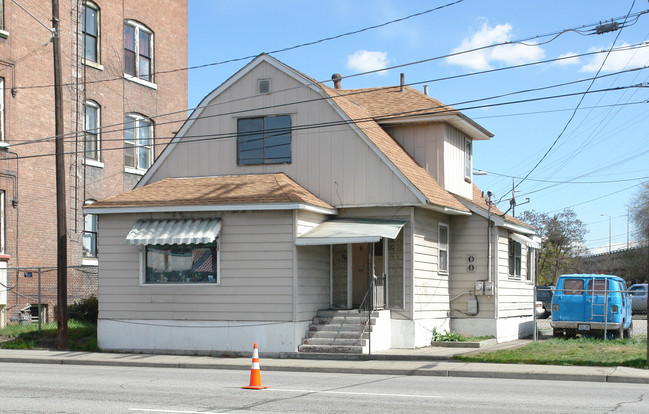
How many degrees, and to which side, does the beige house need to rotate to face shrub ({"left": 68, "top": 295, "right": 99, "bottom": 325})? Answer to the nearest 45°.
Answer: approximately 135° to its right

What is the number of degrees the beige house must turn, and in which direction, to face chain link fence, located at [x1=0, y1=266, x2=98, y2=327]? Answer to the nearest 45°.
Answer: approximately 135° to its right

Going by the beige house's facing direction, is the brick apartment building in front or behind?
behind

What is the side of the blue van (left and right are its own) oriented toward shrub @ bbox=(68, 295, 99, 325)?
left

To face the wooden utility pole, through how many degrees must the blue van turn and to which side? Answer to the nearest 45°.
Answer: approximately 135° to its left

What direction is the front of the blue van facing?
away from the camera

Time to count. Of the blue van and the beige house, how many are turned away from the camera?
1

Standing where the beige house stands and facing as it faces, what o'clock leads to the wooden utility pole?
The wooden utility pole is roughly at 3 o'clock from the beige house.

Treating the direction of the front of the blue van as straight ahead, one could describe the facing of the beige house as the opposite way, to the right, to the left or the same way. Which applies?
the opposite way

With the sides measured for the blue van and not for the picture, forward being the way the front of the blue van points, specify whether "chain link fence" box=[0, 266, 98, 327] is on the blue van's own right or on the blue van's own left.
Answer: on the blue van's own left

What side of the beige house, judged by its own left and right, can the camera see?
front
